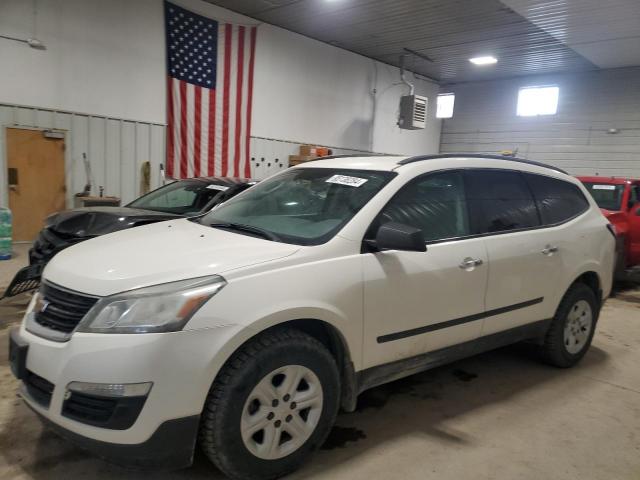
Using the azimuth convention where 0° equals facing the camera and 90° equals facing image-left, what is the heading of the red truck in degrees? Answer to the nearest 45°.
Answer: approximately 45°

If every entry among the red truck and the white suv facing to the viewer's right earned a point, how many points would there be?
0

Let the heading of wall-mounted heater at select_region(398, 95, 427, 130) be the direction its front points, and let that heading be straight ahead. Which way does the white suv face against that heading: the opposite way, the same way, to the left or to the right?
to the right

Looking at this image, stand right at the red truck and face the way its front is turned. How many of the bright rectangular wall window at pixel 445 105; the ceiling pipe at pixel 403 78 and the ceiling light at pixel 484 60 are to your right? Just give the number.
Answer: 3

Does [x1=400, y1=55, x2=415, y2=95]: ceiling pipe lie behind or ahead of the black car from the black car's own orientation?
behind

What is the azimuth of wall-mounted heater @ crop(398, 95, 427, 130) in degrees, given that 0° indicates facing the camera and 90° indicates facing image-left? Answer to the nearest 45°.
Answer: approximately 315°

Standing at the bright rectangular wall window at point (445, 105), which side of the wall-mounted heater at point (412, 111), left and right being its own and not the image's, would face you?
left

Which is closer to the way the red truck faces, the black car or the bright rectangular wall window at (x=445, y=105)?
the black car

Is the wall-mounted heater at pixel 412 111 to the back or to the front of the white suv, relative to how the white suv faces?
to the back

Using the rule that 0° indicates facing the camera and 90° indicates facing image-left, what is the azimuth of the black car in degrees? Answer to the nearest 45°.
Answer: approximately 45°

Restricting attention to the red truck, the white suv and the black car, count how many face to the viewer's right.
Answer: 0
